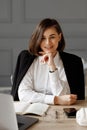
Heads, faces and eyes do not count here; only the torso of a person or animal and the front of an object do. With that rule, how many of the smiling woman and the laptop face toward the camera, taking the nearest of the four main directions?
1

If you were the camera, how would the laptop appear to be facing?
facing away from the viewer and to the right of the viewer

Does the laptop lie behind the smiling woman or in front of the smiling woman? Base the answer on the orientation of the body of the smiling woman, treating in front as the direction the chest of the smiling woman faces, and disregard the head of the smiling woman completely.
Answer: in front

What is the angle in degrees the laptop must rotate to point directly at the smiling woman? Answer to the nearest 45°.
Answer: approximately 45° to its left

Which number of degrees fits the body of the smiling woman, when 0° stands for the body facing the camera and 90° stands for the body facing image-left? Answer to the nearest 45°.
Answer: approximately 0°
